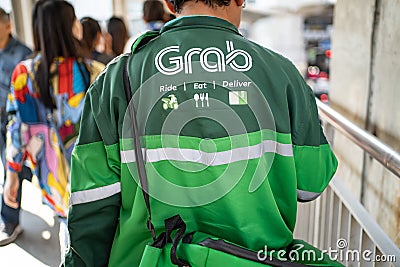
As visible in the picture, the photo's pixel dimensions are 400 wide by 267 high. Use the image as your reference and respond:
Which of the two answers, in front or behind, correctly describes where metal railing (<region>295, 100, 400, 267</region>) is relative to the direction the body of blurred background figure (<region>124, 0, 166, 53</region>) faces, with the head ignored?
behind

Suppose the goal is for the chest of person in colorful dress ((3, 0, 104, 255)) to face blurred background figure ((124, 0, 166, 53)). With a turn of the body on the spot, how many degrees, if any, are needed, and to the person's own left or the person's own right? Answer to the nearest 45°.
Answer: approximately 45° to the person's own right

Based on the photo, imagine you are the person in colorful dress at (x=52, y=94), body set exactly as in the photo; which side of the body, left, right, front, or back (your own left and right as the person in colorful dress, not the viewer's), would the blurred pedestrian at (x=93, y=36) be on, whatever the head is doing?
front

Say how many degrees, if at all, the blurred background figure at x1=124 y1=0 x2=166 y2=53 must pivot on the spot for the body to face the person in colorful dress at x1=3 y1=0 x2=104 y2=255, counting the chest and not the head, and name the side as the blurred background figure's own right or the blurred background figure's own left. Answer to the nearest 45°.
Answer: approximately 180°

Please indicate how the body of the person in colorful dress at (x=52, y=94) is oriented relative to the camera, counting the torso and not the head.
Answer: away from the camera

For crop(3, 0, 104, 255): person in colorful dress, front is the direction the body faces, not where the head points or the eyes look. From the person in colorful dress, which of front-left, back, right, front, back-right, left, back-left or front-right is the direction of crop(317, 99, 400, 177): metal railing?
back-right

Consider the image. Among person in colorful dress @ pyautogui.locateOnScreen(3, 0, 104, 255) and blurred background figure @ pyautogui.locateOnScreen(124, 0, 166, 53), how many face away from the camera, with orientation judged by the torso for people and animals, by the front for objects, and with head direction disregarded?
2

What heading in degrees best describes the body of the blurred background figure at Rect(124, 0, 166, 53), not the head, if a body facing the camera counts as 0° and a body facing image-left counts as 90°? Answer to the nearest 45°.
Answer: approximately 180°
